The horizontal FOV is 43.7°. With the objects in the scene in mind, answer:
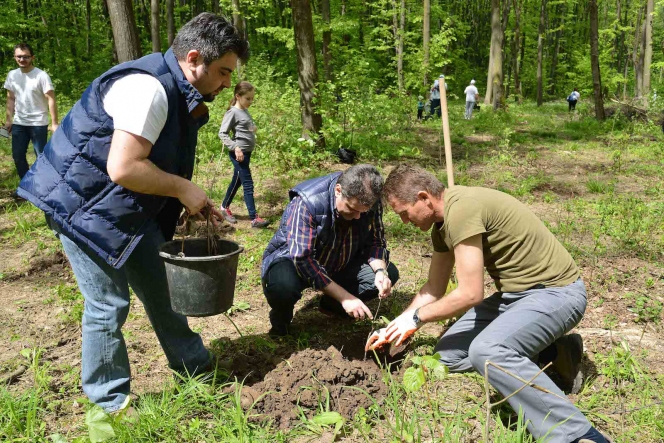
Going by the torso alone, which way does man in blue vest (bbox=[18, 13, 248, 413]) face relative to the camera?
to the viewer's right

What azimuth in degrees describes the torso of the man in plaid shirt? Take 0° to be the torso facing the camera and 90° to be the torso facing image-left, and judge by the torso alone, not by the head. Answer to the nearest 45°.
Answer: approximately 315°

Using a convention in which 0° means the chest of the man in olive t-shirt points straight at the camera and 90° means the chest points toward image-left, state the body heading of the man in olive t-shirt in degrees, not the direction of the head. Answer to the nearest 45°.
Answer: approximately 90°

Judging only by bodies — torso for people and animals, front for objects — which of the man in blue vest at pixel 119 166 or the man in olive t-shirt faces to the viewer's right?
the man in blue vest

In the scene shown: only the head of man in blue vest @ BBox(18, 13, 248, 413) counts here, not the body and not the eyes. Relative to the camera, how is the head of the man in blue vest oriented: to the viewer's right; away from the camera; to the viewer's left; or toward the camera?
to the viewer's right

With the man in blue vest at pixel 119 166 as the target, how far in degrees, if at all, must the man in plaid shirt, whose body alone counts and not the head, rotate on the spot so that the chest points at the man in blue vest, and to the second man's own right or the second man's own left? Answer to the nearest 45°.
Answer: approximately 90° to the second man's own right

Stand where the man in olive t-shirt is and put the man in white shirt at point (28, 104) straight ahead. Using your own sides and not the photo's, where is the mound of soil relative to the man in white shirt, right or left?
left
